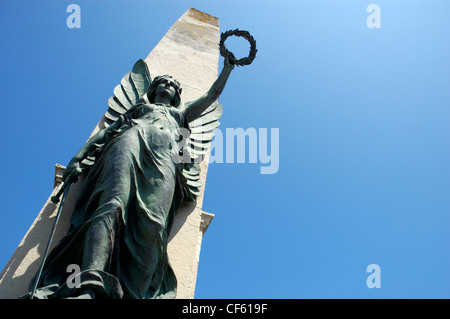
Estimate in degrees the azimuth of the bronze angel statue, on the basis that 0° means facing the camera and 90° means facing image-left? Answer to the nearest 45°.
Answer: approximately 0°
